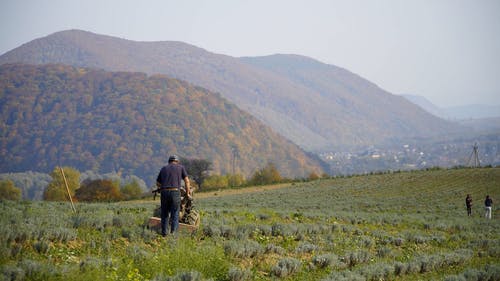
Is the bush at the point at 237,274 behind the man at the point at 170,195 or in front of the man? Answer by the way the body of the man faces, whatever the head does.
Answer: behind

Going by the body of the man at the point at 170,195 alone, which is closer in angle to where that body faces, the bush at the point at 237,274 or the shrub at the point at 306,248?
the shrub

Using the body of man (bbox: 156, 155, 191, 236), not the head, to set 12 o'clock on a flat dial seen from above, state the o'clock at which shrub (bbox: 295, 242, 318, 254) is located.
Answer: The shrub is roughly at 5 o'clock from the man.

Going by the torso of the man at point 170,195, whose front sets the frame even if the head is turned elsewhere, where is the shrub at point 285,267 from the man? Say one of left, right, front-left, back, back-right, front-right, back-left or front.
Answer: back-right

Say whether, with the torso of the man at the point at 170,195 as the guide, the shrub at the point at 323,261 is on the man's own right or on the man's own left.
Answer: on the man's own right

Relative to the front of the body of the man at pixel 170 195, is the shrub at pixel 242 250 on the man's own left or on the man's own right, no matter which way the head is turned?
on the man's own right

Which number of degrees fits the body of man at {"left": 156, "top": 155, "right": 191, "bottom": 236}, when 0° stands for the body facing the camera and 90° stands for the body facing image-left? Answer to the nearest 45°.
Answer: approximately 180°
